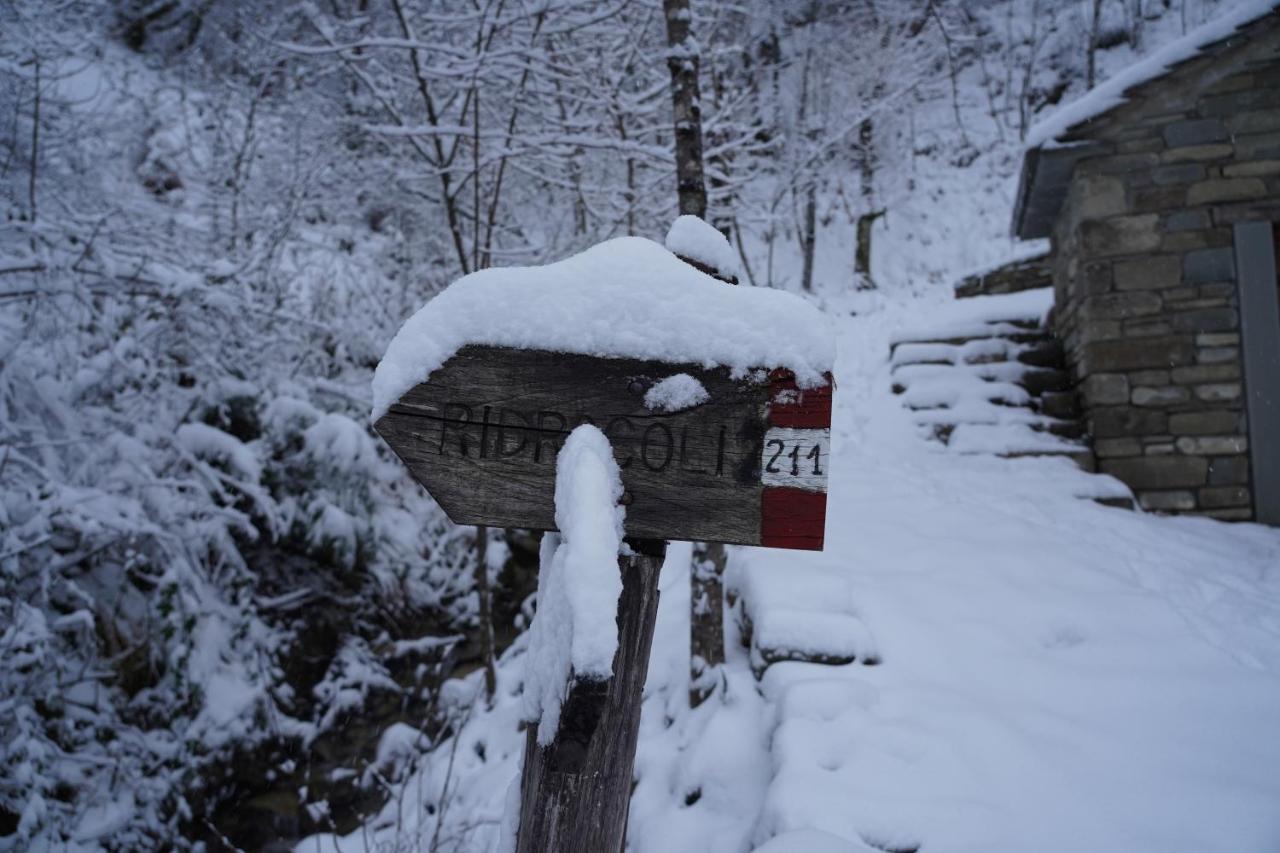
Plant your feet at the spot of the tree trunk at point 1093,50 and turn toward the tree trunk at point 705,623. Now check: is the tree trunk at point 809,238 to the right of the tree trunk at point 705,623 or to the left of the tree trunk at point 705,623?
right

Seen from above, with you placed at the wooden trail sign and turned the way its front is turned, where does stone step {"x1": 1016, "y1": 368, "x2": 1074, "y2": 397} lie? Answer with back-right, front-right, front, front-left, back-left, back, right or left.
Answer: back-left

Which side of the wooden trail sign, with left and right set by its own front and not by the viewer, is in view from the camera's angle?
front

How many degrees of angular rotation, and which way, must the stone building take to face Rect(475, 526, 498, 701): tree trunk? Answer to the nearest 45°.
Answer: approximately 45° to its right

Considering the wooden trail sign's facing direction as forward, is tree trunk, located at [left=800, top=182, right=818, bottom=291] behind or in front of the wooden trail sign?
behind

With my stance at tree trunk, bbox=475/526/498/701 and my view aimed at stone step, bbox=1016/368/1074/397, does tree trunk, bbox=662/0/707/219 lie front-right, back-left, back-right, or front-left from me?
front-right

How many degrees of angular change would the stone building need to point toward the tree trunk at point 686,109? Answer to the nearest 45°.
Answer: approximately 45° to its right

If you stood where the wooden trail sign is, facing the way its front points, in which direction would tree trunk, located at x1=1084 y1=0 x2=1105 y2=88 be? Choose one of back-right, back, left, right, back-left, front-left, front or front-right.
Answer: back-left
